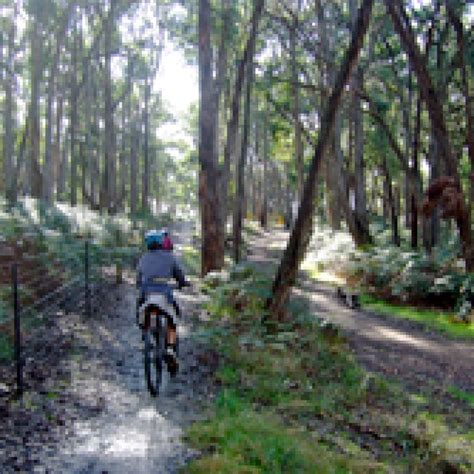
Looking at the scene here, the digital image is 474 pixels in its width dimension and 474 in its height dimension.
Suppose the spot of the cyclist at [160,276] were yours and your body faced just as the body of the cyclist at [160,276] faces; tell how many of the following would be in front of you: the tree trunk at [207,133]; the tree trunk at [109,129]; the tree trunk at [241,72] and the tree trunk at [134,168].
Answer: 4

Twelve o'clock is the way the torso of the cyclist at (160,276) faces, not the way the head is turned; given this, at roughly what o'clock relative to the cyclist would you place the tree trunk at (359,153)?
The tree trunk is roughly at 1 o'clock from the cyclist.

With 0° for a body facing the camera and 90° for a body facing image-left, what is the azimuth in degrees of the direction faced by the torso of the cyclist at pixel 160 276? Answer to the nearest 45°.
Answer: approximately 180°

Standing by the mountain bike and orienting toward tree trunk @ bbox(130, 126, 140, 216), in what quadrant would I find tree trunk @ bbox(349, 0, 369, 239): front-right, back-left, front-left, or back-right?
front-right

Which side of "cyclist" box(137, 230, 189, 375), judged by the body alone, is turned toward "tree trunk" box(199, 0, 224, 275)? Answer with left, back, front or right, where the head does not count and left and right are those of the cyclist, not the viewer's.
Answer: front

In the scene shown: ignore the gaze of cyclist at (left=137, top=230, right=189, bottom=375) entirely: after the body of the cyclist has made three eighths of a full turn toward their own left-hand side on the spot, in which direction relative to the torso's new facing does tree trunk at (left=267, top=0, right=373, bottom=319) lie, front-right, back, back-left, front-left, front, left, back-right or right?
back

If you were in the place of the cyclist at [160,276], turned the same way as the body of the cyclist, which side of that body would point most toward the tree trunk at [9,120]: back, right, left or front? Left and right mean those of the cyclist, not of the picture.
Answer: front
